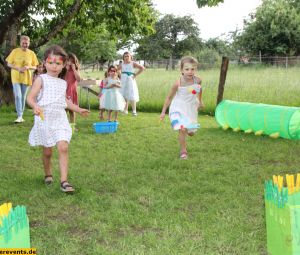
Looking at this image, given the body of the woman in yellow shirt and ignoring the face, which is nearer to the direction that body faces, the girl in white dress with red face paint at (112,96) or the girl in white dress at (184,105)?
the girl in white dress at (184,105)

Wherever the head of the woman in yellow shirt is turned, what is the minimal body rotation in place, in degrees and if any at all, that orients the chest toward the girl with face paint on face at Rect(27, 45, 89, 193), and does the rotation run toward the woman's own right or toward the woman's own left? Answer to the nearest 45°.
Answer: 0° — they already face them

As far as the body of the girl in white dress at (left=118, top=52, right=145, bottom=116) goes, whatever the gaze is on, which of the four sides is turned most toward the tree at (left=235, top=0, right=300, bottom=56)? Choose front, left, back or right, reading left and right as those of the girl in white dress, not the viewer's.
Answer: back

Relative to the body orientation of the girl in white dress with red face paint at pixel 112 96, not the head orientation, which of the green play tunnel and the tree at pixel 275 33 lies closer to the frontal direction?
the green play tunnel

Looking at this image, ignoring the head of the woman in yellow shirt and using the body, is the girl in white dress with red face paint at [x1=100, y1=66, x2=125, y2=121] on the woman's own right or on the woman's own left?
on the woman's own left

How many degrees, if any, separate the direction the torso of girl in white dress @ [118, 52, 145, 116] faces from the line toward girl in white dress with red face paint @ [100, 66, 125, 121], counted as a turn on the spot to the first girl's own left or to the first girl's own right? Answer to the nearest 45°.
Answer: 0° — they already face them

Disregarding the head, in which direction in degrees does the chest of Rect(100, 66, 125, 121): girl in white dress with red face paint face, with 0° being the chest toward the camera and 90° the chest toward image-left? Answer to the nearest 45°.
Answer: approximately 0°
